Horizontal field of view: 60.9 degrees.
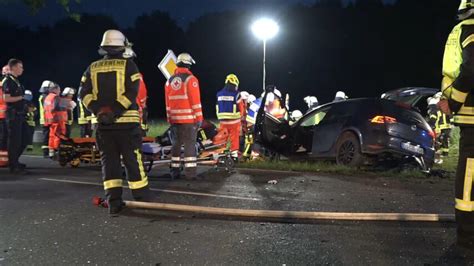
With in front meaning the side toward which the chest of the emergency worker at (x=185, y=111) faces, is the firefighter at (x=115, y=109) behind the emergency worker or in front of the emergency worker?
behind

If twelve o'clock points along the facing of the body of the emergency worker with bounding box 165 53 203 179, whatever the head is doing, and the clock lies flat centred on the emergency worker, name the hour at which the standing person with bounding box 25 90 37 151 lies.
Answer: The standing person is roughly at 9 o'clock from the emergency worker.

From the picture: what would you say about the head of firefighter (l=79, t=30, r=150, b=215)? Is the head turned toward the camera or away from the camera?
away from the camera

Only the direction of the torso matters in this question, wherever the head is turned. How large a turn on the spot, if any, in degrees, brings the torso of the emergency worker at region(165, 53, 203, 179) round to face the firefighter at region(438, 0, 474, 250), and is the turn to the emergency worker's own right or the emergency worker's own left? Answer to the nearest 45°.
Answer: approximately 90° to the emergency worker's own right

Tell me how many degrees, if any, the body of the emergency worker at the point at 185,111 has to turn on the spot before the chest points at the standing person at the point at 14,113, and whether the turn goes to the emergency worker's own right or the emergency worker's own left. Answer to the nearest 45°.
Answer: approximately 90° to the emergency worker's own left

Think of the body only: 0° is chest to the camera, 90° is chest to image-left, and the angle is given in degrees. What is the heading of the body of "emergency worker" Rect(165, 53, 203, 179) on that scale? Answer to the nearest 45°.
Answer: approximately 225°

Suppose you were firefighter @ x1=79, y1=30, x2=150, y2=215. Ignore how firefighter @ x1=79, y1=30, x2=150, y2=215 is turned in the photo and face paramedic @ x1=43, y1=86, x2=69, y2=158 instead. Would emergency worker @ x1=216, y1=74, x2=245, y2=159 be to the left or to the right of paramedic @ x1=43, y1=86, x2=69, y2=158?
right

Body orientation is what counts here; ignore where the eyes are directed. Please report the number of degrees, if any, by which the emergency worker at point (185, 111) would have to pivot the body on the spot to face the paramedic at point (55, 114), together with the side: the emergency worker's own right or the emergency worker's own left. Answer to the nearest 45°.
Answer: approximately 90° to the emergency worker's own left
